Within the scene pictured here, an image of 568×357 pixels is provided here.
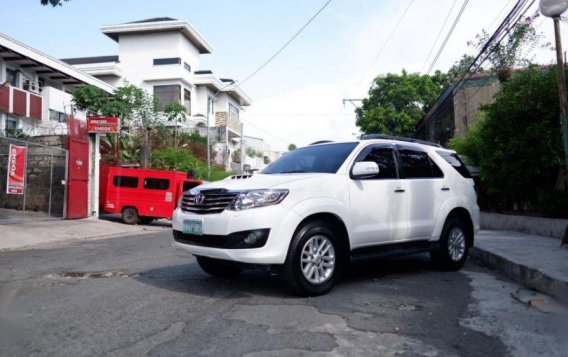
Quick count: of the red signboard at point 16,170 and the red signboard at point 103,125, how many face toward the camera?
2

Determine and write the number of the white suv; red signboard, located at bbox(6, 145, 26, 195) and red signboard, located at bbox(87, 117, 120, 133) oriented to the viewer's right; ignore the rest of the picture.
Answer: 0

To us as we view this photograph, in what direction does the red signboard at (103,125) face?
facing the viewer

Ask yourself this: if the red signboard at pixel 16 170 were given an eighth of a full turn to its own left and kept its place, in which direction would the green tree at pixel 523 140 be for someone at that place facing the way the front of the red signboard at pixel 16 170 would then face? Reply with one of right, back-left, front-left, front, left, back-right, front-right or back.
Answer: front

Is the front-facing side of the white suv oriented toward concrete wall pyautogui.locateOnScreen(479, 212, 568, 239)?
no

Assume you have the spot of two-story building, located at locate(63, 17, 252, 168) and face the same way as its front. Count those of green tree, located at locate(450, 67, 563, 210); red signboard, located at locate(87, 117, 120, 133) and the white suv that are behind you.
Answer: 0

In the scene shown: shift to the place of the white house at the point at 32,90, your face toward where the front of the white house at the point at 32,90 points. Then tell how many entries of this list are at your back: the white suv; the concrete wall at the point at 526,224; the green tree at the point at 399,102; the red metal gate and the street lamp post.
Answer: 0

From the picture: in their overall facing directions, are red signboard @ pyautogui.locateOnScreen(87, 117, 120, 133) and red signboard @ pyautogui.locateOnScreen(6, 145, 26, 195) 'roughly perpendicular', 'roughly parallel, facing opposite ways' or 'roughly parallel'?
roughly parallel

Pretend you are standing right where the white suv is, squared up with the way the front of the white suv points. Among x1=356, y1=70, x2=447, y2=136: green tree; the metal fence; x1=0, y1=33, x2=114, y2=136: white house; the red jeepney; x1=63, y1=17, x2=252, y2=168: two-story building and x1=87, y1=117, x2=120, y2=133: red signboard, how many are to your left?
0

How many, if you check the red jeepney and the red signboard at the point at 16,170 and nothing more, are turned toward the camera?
1

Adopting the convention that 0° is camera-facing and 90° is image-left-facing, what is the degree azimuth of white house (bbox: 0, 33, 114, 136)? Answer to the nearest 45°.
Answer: approximately 315°

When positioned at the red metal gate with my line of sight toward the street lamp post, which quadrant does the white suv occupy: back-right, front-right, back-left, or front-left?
front-right

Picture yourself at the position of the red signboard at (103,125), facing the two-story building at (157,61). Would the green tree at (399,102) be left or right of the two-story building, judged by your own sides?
right

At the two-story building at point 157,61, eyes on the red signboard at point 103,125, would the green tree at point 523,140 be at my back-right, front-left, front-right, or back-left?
front-left

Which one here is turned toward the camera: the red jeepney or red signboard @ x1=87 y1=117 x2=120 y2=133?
the red signboard

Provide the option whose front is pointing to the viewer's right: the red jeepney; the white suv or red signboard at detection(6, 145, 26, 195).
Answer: the red jeepney

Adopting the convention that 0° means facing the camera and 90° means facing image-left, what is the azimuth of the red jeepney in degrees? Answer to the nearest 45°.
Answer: approximately 270°

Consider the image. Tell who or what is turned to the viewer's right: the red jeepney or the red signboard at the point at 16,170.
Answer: the red jeepney

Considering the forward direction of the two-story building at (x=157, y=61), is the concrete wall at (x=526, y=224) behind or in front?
in front

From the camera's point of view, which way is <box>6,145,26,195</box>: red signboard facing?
toward the camera

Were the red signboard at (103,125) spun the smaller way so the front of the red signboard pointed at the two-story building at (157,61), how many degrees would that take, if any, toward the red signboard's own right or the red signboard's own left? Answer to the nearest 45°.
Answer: approximately 180°

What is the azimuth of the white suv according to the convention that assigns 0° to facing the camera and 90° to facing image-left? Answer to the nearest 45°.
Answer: approximately 45°

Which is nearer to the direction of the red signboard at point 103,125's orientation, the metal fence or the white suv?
the white suv
